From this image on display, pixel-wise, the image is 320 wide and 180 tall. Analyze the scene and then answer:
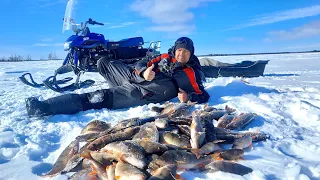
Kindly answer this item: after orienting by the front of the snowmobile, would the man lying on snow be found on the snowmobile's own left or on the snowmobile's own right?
on the snowmobile's own left

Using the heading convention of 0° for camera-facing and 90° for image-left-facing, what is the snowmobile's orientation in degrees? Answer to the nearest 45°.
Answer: approximately 45°
